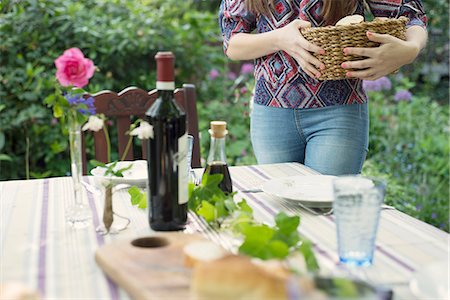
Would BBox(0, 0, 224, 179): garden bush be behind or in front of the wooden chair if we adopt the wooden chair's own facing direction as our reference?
behind

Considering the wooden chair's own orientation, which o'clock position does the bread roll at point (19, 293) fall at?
The bread roll is roughly at 12 o'clock from the wooden chair.

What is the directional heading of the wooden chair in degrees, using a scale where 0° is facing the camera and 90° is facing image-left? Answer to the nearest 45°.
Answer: approximately 0°

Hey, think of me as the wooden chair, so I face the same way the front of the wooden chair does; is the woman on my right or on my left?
on my left

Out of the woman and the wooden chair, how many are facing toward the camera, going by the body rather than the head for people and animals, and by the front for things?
2

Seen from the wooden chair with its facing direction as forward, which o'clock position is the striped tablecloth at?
The striped tablecloth is roughly at 12 o'clock from the wooden chair.

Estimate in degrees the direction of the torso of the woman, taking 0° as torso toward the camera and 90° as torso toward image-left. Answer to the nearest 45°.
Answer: approximately 0°
